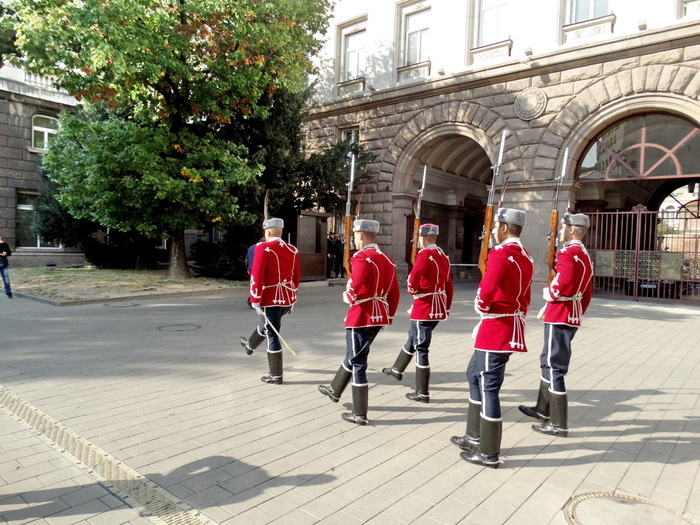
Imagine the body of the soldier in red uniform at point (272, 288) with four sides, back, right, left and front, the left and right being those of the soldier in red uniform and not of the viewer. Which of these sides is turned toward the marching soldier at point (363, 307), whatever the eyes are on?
back

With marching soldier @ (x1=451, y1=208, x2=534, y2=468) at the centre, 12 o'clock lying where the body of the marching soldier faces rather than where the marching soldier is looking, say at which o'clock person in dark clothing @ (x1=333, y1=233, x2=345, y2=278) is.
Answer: The person in dark clothing is roughly at 1 o'clock from the marching soldier.

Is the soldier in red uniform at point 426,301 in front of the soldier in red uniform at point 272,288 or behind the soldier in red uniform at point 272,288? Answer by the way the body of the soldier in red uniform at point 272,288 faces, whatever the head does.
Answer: behind

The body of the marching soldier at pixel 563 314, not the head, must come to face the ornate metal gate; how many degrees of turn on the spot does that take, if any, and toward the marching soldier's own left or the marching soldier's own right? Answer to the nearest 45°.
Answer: approximately 45° to the marching soldier's own right

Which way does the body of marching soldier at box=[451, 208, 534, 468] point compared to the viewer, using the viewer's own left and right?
facing away from the viewer and to the left of the viewer

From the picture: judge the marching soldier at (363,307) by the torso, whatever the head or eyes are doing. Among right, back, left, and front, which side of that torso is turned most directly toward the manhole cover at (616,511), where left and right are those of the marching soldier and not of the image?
back

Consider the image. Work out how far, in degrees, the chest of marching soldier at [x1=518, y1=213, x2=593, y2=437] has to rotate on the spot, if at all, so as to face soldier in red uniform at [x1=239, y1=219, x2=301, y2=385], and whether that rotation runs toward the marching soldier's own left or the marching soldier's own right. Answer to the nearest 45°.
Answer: approximately 45° to the marching soldier's own left

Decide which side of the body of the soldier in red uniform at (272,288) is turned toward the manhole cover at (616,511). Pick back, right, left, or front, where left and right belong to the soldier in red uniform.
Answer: back

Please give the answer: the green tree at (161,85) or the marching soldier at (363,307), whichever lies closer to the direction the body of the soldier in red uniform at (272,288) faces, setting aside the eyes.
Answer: the green tree

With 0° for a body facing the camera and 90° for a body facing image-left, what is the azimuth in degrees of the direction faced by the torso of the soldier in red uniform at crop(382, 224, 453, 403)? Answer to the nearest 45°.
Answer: approximately 135°

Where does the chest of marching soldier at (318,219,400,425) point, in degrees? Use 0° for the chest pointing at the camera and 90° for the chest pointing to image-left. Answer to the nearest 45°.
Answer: approximately 135°

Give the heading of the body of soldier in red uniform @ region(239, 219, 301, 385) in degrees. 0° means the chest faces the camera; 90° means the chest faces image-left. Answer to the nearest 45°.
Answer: approximately 135°
